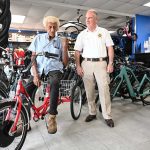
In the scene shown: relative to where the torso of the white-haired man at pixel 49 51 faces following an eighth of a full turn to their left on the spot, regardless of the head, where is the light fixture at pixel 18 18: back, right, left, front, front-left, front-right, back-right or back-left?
back-left

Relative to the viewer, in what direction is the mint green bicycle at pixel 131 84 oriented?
to the viewer's left

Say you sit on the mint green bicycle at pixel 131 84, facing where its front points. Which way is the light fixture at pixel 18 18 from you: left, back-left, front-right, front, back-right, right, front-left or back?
front-right

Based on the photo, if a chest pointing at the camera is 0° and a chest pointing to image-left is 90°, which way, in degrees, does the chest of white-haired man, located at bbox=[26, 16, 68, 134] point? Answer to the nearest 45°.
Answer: approximately 0°

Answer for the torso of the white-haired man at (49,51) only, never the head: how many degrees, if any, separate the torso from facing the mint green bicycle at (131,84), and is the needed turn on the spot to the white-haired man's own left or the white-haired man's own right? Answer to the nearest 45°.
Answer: approximately 135° to the white-haired man's own left

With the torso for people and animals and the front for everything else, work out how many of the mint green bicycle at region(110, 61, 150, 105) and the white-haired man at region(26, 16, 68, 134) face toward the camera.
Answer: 1

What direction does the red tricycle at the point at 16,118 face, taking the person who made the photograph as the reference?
facing the viewer and to the left of the viewer

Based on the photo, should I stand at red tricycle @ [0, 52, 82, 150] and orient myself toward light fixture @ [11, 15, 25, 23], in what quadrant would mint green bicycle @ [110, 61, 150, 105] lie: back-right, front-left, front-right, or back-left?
front-right

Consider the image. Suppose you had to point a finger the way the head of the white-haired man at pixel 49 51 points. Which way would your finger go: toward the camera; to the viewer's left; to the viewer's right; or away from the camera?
toward the camera
